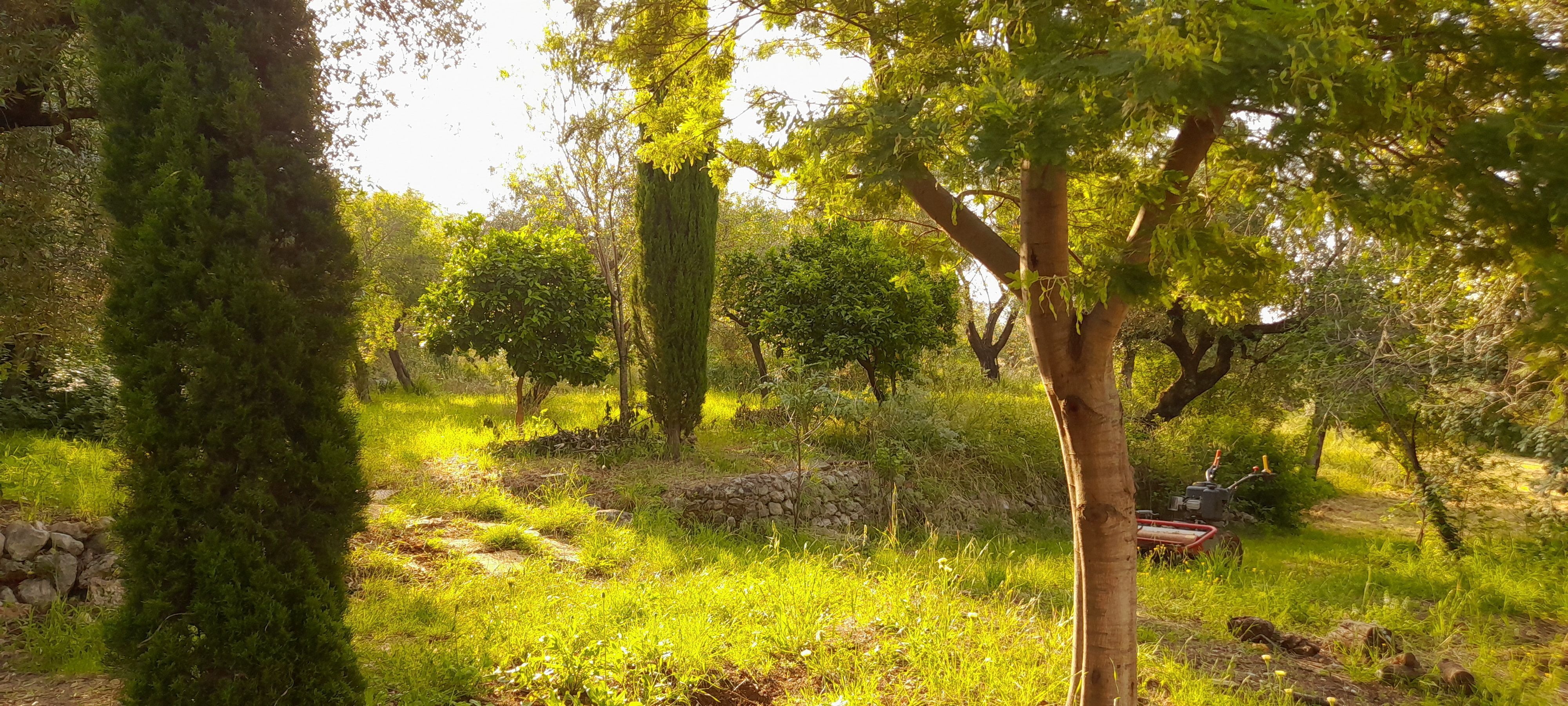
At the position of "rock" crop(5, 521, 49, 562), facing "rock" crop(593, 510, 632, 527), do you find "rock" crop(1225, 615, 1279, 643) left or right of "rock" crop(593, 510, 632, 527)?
right

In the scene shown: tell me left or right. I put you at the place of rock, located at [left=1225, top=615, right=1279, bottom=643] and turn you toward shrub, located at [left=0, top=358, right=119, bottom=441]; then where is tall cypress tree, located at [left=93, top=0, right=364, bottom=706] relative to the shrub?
left

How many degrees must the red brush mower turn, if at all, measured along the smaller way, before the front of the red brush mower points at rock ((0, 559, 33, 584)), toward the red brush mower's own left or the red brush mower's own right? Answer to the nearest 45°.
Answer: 0° — it already faces it

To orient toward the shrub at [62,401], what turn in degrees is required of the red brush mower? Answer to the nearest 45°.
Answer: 0° — it already faces it

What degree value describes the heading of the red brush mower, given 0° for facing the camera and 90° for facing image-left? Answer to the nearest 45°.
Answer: approximately 45°
